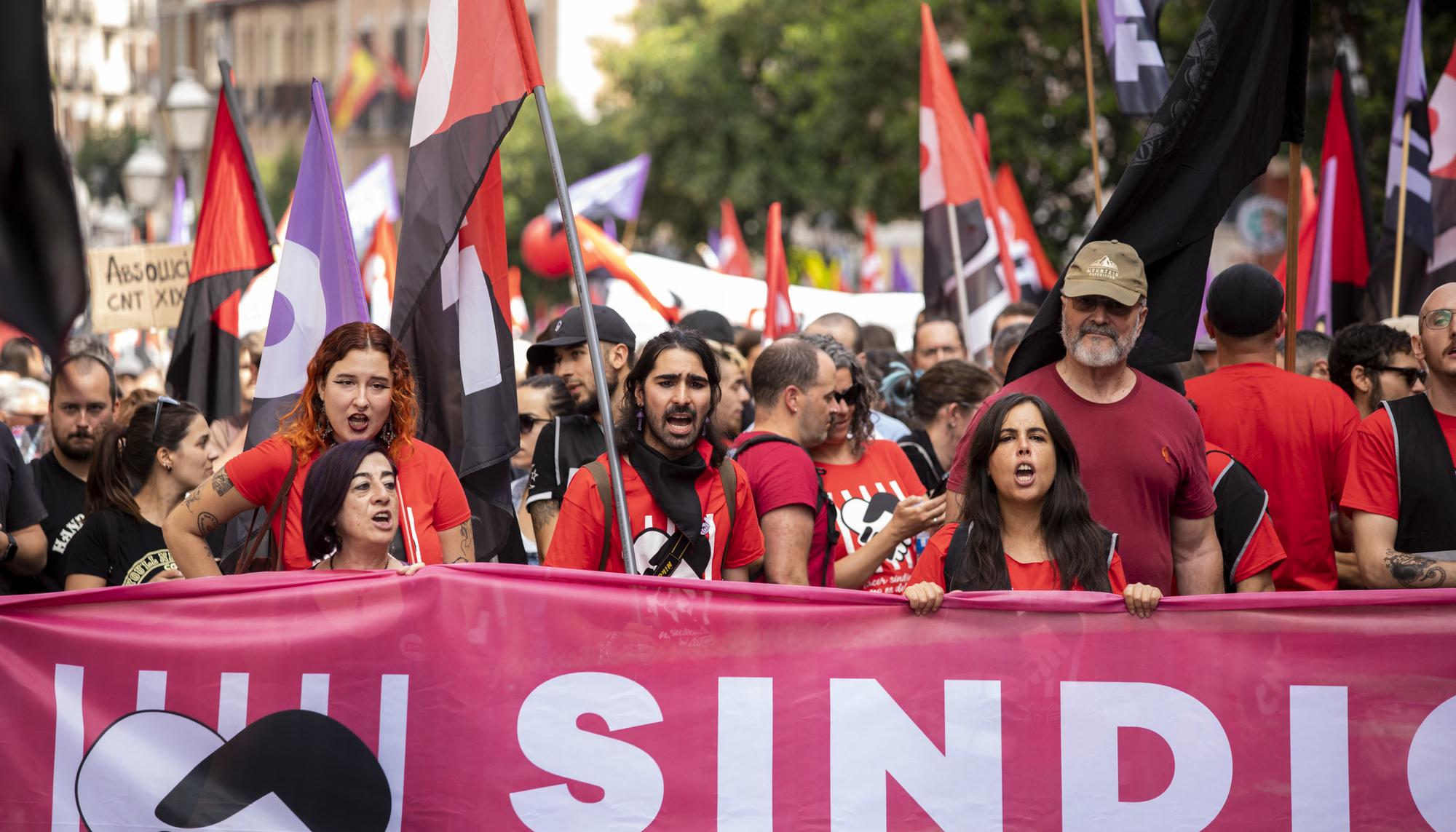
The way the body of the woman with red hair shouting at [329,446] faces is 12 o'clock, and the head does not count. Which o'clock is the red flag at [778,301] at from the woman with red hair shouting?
The red flag is roughly at 7 o'clock from the woman with red hair shouting.

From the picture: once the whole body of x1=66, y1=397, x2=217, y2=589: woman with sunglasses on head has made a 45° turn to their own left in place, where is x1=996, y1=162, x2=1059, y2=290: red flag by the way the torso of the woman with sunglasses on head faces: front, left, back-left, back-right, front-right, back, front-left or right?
front-left

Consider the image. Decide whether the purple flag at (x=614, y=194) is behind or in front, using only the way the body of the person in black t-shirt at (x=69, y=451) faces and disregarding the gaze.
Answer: behind

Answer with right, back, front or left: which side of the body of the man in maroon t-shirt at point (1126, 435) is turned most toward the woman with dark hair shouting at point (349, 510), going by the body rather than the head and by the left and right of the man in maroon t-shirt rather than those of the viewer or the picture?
right

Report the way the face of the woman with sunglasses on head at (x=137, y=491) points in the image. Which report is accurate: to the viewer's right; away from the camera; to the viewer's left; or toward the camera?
to the viewer's right

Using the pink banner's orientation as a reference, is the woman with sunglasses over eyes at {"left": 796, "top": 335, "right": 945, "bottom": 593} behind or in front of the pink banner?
behind

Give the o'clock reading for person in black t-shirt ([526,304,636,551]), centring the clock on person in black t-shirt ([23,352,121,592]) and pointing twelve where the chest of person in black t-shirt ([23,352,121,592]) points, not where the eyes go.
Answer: person in black t-shirt ([526,304,636,551]) is roughly at 10 o'clock from person in black t-shirt ([23,352,121,592]).

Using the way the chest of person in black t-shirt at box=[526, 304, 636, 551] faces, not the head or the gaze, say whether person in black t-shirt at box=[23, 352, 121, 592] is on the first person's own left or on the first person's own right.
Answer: on the first person's own right

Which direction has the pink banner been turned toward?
toward the camera

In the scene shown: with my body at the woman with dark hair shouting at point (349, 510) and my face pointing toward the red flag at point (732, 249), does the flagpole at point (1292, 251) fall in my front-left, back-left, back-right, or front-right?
front-right

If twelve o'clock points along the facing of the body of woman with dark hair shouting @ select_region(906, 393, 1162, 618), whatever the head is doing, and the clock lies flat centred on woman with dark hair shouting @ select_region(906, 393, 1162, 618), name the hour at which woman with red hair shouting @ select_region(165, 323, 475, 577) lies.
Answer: woman with red hair shouting @ select_region(165, 323, 475, 577) is roughly at 3 o'clock from woman with dark hair shouting @ select_region(906, 393, 1162, 618).

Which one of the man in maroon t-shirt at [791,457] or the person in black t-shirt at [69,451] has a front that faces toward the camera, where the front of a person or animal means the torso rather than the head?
the person in black t-shirt

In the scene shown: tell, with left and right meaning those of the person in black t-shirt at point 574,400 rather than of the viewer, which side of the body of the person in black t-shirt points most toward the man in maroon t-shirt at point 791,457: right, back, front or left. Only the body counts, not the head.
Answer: left

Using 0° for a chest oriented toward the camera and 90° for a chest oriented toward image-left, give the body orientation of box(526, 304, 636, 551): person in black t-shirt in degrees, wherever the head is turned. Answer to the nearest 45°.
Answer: approximately 45°

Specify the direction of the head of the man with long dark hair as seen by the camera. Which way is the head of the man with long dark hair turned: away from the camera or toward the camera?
toward the camera
